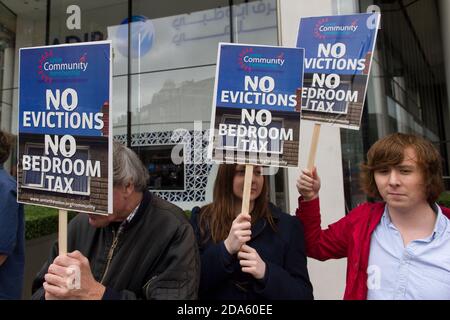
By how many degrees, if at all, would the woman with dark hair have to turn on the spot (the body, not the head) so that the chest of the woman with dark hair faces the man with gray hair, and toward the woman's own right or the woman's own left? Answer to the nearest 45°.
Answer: approximately 45° to the woman's own right

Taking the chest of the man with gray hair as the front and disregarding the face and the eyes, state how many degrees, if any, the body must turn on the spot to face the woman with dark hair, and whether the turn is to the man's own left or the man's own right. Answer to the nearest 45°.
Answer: approximately 135° to the man's own left

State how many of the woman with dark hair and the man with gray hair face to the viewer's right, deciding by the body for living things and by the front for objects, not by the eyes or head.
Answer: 0

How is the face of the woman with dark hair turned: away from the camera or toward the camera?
toward the camera

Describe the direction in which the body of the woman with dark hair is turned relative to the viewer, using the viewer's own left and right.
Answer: facing the viewer

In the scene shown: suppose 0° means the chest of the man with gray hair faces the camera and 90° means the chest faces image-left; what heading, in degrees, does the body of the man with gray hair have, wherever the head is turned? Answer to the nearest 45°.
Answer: approximately 45°
